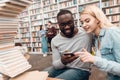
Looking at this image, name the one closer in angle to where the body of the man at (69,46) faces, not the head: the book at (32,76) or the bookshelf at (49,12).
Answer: the book

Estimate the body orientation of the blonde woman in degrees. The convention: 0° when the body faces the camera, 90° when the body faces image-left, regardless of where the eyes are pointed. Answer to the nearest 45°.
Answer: approximately 45°

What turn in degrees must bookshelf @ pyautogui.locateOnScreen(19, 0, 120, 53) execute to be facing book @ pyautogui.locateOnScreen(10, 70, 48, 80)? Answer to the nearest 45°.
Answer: approximately 45° to its left

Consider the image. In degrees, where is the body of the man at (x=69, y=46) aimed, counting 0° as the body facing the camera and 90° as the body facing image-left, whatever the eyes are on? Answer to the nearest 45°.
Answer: approximately 0°

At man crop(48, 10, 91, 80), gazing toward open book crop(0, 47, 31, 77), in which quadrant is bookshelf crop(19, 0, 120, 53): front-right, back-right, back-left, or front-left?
back-right

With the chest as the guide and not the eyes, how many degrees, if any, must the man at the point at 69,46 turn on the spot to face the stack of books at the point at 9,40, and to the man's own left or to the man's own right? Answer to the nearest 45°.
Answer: approximately 45° to the man's own right
